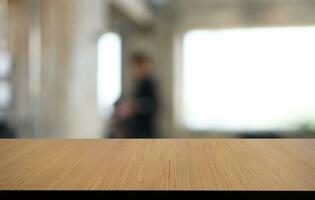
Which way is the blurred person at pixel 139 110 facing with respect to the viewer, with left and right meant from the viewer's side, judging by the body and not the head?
facing to the left of the viewer
